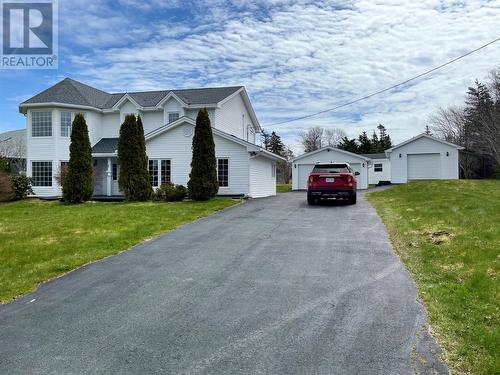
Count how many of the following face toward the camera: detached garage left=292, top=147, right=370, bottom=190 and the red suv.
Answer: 1

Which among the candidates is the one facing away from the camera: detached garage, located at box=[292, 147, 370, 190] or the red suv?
the red suv

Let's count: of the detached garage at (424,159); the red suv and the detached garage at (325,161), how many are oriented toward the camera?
2

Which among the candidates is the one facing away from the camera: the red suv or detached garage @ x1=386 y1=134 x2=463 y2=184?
the red suv

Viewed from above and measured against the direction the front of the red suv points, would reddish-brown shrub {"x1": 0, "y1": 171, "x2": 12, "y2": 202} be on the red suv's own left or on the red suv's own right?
on the red suv's own left

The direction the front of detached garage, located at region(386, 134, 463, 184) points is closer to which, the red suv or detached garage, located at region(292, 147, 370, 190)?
the red suv

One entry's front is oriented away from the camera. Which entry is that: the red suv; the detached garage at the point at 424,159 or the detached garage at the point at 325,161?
the red suv

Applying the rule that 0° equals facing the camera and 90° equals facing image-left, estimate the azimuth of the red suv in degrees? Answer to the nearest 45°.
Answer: approximately 180°

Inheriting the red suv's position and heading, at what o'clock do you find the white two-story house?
The white two-story house is roughly at 10 o'clock from the red suv.

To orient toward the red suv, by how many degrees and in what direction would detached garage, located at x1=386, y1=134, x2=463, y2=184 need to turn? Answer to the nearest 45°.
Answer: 0° — it already faces it

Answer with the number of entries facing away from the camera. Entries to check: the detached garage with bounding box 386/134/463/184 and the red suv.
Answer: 1

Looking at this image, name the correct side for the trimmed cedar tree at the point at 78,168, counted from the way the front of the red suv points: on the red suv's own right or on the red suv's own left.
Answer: on the red suv's own left

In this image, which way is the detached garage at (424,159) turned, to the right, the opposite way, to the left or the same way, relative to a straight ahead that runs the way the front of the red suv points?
the opposite way
